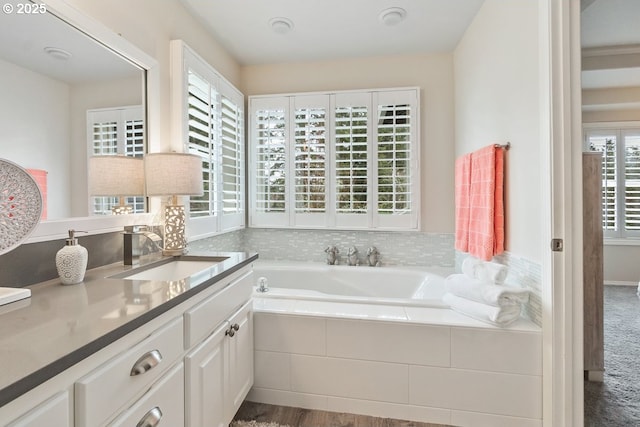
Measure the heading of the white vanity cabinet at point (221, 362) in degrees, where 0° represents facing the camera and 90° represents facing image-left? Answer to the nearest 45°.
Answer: approximately 315°

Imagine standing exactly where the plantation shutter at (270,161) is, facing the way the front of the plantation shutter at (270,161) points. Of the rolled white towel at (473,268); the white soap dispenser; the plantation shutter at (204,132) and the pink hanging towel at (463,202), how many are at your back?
0

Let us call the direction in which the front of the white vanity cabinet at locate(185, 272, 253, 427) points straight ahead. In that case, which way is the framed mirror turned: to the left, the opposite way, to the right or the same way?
the same way

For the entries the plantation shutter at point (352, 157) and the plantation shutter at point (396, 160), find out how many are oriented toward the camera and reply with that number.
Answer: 2

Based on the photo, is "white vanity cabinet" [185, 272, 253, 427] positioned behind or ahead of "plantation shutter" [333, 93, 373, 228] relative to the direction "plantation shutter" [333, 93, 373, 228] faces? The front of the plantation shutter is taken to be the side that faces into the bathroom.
ahead

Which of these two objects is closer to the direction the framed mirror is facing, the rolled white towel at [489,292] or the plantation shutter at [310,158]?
the rolled white towel

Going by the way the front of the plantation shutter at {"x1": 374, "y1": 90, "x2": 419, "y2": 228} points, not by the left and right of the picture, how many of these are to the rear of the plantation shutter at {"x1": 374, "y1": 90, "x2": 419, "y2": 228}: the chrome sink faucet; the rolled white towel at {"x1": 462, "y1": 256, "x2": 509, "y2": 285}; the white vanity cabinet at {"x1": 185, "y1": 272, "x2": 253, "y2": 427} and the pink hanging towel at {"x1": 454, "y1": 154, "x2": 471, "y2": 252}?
0

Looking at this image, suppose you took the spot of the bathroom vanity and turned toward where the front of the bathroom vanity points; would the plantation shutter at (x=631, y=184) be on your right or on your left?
on your left

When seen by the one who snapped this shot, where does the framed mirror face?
facing the viewer and to the right of the viewer

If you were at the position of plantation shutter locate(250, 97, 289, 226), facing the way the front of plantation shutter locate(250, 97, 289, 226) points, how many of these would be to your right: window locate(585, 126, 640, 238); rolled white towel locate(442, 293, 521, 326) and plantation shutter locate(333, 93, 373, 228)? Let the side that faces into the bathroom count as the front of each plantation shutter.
0

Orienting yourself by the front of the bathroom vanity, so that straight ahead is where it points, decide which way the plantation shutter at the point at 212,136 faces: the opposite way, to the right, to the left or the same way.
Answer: the same way

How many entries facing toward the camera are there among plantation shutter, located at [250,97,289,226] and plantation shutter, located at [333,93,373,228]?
2

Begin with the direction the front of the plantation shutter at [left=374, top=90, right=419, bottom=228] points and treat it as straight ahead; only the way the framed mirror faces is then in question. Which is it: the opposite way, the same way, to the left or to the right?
to the left

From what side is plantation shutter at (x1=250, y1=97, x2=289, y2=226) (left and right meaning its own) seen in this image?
front

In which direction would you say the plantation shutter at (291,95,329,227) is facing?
toward the camera

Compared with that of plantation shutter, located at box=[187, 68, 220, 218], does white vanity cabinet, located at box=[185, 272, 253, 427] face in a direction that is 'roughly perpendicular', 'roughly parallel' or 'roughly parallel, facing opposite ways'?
roughly parallel

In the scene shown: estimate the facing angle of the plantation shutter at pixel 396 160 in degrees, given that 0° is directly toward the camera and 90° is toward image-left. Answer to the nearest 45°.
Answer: approximately 0°

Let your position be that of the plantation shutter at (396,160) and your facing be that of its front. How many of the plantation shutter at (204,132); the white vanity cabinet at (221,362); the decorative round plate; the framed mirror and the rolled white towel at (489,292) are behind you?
0

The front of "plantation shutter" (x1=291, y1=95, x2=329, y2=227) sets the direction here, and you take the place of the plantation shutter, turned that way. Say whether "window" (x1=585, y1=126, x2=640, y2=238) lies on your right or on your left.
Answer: on your left

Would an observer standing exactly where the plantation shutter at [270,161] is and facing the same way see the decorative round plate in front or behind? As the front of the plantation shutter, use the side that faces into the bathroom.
in front
